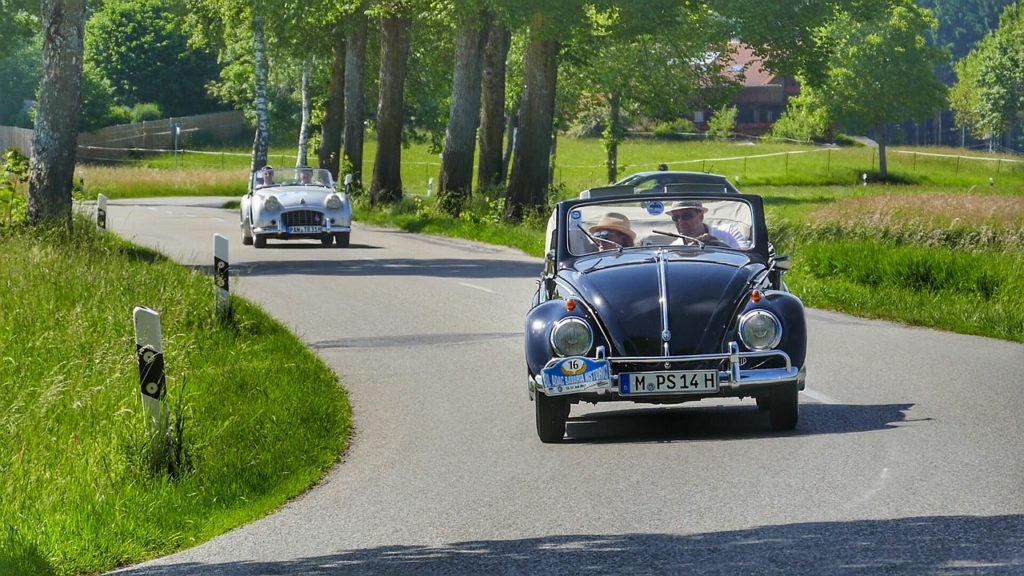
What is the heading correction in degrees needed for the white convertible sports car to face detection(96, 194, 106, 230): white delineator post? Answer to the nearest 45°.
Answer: approximately 135° to its right

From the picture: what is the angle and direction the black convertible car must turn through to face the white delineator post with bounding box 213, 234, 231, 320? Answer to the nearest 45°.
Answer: approximately 135° to its right

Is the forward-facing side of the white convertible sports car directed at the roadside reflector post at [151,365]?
yes

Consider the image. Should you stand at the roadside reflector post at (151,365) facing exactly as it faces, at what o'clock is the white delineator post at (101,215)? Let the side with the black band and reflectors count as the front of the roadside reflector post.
The white delineator post is roughly at 6 o'clock from the roadside reflector post.

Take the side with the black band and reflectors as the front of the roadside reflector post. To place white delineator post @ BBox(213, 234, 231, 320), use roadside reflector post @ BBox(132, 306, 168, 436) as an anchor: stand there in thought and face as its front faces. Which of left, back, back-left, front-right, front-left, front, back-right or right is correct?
back

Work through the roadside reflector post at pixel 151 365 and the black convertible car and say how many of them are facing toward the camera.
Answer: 2

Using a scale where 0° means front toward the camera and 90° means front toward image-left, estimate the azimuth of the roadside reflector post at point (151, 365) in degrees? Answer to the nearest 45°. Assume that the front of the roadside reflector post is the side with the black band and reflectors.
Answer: approximately 0°

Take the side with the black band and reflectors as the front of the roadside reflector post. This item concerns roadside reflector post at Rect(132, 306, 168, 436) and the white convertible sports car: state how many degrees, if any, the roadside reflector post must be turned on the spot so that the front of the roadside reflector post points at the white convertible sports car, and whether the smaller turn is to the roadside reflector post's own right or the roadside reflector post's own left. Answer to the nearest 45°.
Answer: approximately 180°

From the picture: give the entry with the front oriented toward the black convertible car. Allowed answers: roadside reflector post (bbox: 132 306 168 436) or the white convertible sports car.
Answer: the white convertible sports car

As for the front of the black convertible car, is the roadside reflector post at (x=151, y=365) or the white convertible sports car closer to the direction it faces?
the roadside reflector post

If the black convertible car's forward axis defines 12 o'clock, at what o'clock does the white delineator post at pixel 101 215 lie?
The white delineator post is roughly at 5 o'clock from the black convertible car.

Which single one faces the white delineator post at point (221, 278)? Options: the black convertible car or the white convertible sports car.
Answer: the white convertible sports car
